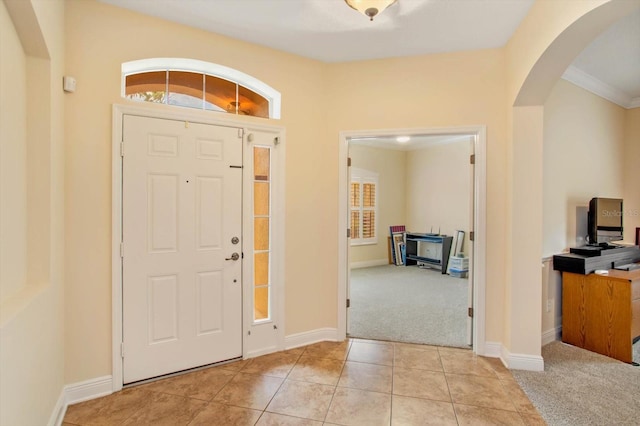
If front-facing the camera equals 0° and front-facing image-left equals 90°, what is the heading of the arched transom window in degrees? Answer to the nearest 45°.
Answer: approximately 315°

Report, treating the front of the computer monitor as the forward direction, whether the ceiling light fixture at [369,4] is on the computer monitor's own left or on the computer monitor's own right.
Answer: on the computer monitor's own right

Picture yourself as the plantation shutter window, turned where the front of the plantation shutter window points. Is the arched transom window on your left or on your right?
on your right

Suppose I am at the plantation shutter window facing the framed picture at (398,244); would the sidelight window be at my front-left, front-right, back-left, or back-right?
back-right

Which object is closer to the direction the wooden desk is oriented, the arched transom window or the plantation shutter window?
the arched transom window

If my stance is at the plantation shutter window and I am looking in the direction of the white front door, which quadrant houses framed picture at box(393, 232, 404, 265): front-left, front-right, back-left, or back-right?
back-left

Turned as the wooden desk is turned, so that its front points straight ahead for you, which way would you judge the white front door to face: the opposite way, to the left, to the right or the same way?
to the left
